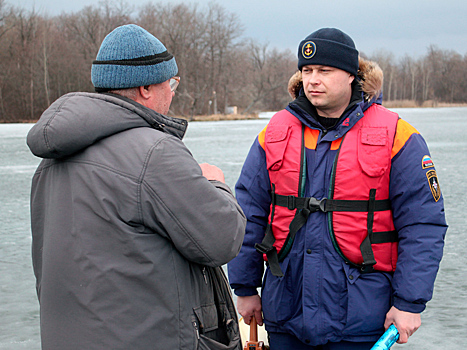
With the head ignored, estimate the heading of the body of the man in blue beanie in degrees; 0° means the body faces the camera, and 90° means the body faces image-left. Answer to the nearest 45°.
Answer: approximately 225°

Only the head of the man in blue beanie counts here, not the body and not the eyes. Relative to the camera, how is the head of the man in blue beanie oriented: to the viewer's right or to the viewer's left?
to the viewer's right

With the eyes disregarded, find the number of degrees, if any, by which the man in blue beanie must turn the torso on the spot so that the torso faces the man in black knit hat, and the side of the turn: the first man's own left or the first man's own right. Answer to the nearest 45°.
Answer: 0° — they already face them
